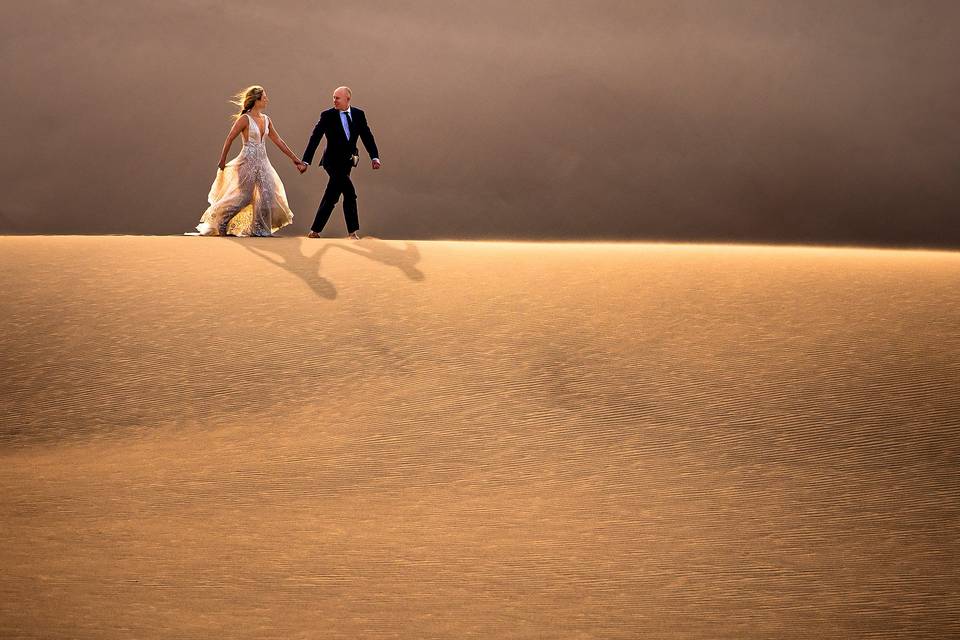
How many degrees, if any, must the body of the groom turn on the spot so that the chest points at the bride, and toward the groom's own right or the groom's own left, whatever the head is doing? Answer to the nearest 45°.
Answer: approximately 90° to the groom's own right

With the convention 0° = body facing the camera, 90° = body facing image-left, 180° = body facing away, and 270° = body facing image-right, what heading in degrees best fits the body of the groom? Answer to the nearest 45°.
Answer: approximately 0°

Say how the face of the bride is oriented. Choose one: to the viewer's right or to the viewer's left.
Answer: to the viewer's right
